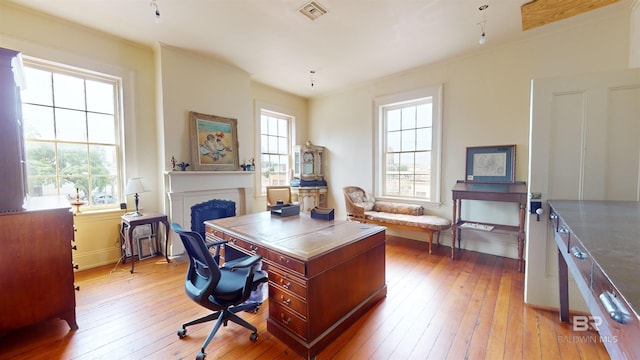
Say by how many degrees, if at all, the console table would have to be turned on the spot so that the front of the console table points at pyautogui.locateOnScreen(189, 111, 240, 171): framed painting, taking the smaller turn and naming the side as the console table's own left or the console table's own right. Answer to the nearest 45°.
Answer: approximately 45° to the console table's own right

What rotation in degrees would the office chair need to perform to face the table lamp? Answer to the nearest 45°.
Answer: approximately 90° to its left

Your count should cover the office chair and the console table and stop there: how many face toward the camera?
1

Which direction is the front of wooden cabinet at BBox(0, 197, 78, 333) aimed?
to the viewer's right

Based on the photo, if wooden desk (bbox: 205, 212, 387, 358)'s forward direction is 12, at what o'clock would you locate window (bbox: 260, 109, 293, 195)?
The window is roughly at 4 o'clock from the wooden desk.

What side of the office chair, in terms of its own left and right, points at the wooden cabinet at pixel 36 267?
left

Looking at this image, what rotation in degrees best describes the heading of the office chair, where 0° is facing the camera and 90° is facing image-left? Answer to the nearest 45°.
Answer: approximately 225°

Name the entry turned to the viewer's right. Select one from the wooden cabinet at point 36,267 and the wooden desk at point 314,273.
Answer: the wooden cabinet

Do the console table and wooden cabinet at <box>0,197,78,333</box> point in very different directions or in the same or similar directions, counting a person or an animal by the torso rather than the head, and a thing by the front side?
very different directions

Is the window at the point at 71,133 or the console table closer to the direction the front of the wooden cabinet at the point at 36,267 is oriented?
the console table

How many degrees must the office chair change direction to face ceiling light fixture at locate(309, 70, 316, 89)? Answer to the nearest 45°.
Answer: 0° — it already faces it

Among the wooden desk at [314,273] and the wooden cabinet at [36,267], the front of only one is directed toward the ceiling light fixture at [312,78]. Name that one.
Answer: the wooden cabinet

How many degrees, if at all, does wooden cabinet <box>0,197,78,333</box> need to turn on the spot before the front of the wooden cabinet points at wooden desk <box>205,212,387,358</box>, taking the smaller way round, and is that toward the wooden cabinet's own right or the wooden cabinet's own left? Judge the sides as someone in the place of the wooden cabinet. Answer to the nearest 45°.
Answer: approximately 45° to the wooden cabinet's own right
